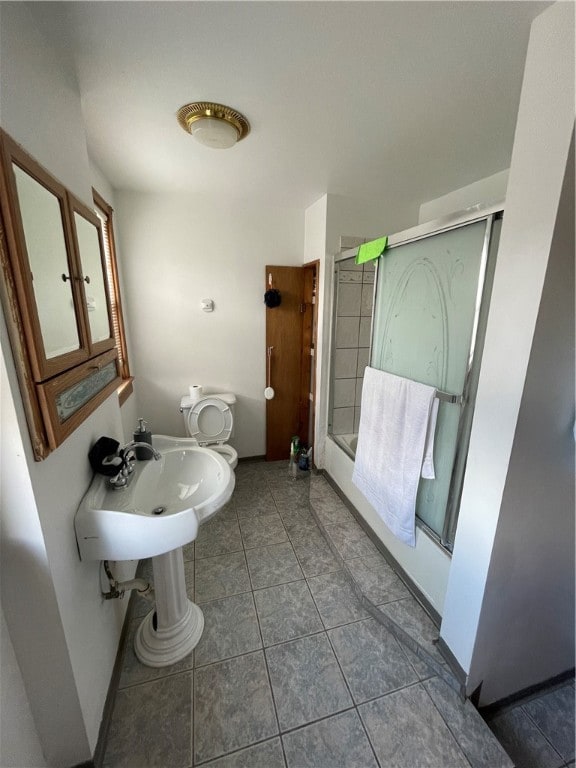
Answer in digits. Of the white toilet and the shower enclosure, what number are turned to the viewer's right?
0

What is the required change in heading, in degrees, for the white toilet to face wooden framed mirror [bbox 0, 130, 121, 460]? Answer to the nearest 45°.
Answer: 0° — it already faces it

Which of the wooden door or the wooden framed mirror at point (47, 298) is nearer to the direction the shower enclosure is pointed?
the wooden framed mirror

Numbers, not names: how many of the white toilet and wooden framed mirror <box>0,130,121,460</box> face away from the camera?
0

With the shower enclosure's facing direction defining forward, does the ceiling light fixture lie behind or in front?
in front

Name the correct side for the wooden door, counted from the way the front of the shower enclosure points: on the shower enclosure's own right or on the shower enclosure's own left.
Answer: on the shower enclosure's own right

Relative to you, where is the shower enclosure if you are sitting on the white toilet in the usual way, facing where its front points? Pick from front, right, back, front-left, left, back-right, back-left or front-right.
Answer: front-left

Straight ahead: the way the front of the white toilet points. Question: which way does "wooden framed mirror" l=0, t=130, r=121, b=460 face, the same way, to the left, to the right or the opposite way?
to the left

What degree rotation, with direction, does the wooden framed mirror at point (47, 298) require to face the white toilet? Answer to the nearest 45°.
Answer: approximately 90° to its left

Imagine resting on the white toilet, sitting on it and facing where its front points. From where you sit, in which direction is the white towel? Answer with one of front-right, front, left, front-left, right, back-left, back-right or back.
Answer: front-left

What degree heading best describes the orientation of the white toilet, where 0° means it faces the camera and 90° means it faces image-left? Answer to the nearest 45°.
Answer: approximately 0°

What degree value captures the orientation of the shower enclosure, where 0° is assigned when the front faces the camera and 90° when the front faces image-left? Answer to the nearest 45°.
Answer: approximately 45°

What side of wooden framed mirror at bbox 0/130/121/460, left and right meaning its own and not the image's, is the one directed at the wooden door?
left
